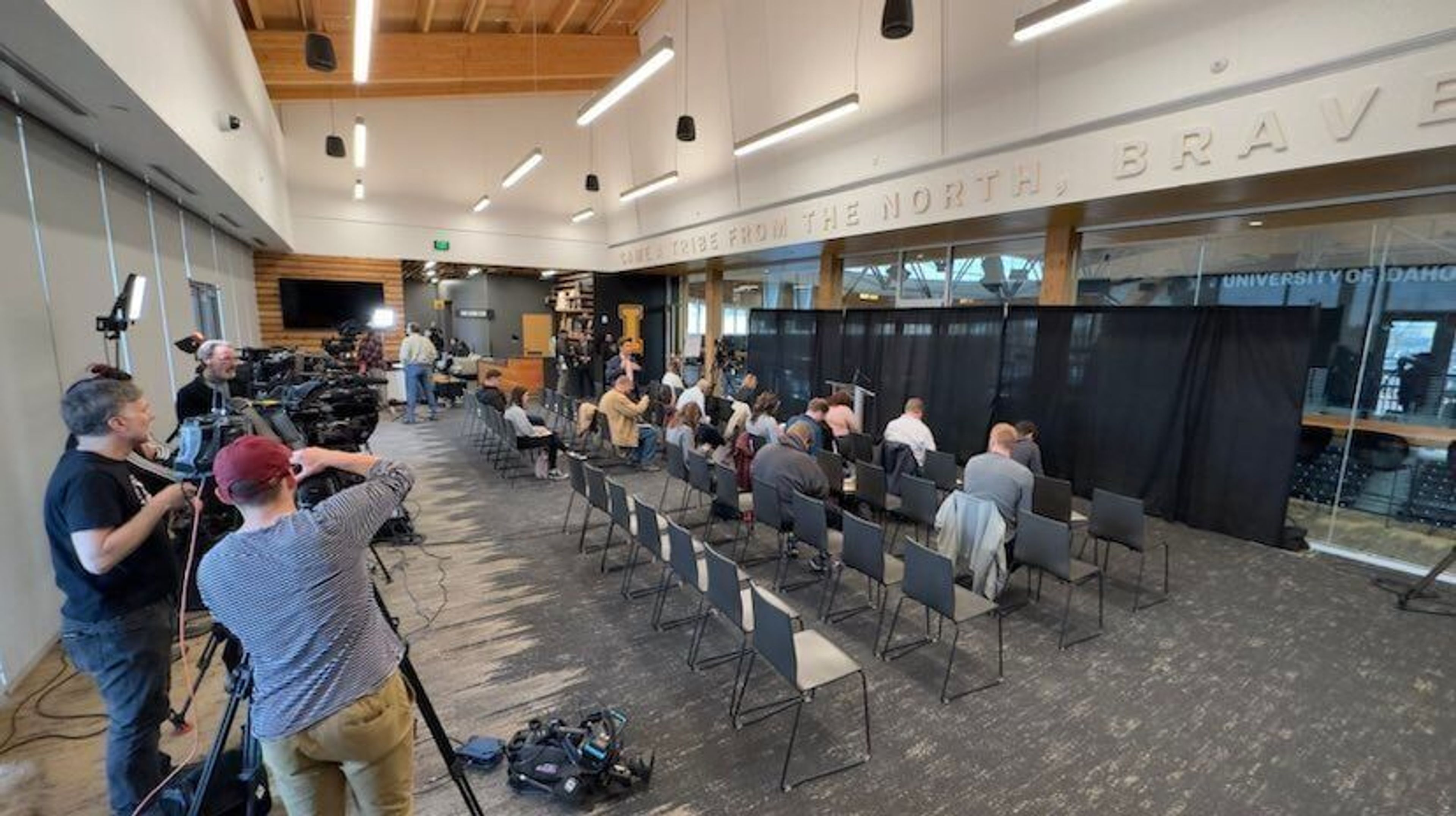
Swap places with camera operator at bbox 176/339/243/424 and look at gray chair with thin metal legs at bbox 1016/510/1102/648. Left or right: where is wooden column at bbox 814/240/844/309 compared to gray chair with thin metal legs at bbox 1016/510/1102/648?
left

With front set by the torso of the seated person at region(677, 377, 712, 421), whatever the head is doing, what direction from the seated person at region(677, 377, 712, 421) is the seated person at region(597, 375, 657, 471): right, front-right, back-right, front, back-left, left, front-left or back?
back

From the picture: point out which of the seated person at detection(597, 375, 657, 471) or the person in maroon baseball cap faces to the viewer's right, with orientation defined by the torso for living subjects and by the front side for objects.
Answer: the seated person

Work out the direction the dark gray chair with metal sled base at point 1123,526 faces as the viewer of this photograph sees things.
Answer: facing away from the viewer and to the right of the viewer

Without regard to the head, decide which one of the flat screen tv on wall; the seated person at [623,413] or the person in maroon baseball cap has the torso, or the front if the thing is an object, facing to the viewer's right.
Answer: the seated person

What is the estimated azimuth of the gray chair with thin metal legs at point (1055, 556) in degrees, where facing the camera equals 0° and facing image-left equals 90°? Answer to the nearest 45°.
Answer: approximately 225°

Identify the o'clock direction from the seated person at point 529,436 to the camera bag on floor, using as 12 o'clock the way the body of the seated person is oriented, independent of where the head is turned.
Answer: The camera bag on floor is roughly at 3 o'clock from the seated person.

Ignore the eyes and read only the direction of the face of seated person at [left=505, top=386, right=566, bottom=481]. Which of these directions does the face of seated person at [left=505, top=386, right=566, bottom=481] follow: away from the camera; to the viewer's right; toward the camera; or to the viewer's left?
to the viewer's right

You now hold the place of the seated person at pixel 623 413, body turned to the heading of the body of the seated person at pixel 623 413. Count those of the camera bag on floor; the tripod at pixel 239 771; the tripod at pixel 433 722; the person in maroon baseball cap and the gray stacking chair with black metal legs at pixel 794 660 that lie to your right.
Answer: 5

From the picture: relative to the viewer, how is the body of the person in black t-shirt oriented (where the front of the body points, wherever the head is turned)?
to the viewer's right

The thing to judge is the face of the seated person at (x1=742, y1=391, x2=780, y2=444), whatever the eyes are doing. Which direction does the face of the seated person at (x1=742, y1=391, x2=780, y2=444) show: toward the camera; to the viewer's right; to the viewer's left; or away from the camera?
away from the camera

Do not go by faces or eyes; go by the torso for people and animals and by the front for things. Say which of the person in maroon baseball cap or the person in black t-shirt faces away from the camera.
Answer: the person in maroon baseball cap

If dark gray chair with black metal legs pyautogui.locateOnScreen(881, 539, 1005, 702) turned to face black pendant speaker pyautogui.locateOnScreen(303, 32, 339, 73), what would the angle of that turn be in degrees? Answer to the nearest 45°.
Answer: approximately 135° to its left

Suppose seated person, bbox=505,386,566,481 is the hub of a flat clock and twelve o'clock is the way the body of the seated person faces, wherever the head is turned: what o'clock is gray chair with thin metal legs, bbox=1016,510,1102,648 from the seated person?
The gray chair with thin metal legs is roughly at 2 o'clock from the seated person.

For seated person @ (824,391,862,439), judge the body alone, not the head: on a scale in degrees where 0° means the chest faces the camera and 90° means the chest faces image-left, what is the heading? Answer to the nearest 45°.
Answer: approximately 225°

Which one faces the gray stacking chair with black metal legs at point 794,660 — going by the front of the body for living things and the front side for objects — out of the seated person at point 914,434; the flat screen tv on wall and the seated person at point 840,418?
the flat screen tv on wall

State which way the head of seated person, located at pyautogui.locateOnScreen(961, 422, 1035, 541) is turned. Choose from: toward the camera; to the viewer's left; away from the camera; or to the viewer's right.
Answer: away from the camera
